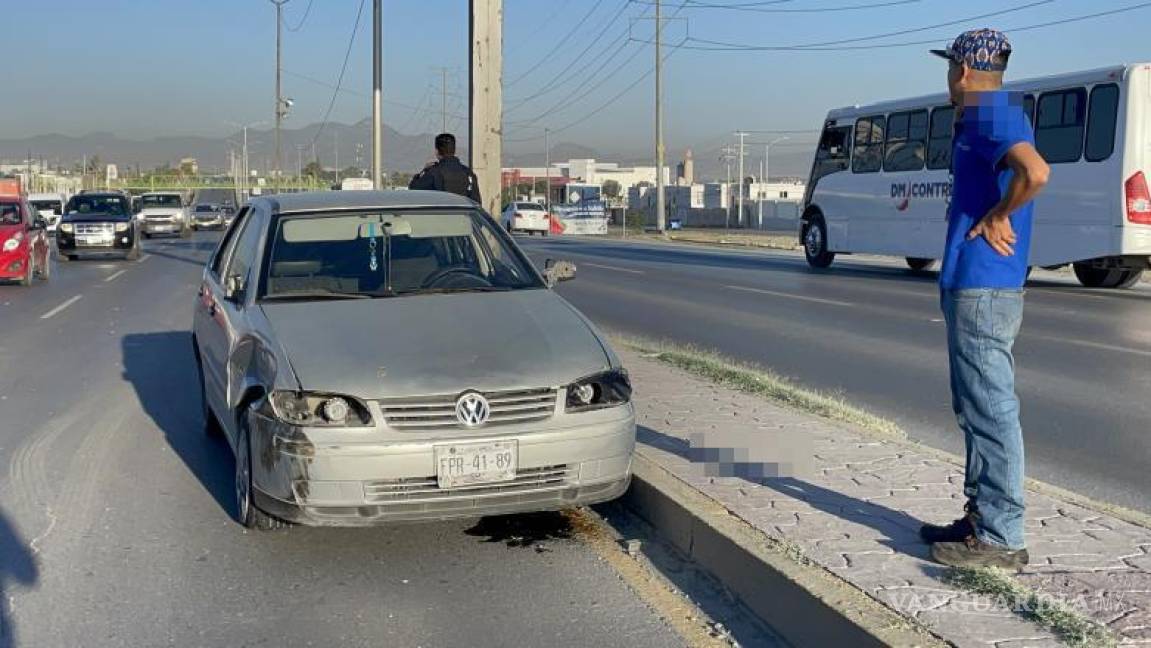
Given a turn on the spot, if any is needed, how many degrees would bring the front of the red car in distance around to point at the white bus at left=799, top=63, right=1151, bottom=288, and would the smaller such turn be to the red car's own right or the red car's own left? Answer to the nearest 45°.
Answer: approximately 45° to the red car's own left

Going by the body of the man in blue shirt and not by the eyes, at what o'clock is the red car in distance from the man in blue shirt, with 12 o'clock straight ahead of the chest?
The red car in distance is roughly at 1 o'clock from the man in blue shirt.

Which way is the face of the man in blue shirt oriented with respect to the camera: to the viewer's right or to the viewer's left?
to the viewer's left

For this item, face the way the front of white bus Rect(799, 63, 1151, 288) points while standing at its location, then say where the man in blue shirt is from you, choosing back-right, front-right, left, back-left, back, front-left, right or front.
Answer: back-left

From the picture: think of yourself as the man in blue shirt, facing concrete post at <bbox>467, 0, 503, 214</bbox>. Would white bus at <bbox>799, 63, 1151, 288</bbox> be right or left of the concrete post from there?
right

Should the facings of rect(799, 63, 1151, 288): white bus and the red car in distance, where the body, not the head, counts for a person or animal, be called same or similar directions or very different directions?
very different directions

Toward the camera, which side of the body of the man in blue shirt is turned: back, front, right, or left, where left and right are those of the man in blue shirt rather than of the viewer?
left

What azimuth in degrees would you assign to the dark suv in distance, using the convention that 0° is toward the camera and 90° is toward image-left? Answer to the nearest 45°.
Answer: approximately 0°
